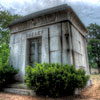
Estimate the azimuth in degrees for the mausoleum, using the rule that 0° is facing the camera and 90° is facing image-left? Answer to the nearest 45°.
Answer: approximately 45°

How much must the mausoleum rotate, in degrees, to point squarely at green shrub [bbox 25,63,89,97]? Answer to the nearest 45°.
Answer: approximately 45° to its left
